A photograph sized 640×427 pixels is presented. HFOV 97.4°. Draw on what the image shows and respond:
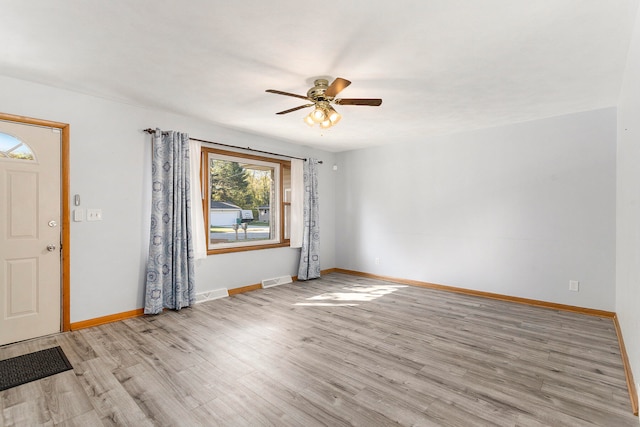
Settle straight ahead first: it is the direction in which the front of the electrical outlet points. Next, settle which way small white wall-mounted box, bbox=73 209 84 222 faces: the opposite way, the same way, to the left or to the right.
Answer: to the left

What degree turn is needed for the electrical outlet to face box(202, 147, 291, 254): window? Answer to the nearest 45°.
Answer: approximately 45° to its right

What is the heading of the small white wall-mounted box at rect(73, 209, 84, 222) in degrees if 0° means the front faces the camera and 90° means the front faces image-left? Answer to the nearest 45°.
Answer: approximately 0°

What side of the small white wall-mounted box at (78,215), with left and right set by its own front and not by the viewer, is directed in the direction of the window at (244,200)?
left

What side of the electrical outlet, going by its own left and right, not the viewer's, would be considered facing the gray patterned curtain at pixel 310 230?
right

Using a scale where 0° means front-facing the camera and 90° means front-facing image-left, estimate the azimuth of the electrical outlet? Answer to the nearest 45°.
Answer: approximately 0°
